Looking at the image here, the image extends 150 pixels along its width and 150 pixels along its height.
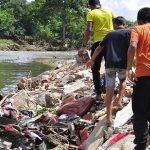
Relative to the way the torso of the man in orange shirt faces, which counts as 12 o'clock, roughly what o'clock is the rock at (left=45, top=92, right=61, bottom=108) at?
The rock is roughly at 11 o'clock from the man in orange shirt.

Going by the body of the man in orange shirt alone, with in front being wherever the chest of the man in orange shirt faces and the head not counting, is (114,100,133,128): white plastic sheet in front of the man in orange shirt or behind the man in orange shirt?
in front

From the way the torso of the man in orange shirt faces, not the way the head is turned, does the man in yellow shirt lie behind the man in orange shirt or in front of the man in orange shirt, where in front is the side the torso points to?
in front

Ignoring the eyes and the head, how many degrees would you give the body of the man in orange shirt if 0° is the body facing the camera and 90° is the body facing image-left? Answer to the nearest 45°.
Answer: approximately 180°

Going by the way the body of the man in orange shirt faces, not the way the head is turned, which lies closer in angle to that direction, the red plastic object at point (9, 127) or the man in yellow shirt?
the man in yellow shirt

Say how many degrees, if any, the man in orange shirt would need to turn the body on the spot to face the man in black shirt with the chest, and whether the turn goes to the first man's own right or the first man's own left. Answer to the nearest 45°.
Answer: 0° — they already face them

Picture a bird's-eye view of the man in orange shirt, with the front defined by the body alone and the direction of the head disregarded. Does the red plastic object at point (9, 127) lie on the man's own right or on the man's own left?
on the man's own left
